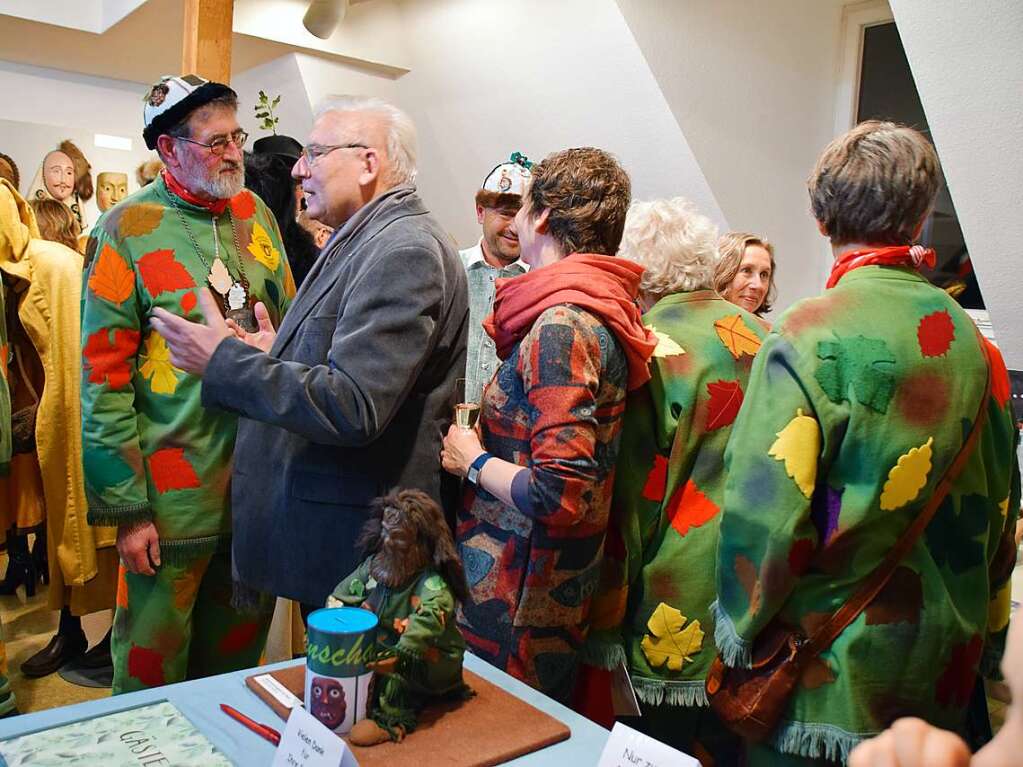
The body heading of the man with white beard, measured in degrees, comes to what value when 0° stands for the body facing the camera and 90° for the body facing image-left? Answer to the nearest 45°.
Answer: approximately 315°

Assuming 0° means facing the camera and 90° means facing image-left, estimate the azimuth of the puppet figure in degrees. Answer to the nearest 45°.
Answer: approximately 45°

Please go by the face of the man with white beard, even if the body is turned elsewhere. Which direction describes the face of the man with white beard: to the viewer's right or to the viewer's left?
to the viewer's right

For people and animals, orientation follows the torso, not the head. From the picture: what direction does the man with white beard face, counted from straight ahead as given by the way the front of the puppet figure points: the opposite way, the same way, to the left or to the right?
to the left

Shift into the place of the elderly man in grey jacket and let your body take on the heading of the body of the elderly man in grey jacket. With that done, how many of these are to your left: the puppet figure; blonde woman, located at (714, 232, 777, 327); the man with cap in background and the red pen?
2

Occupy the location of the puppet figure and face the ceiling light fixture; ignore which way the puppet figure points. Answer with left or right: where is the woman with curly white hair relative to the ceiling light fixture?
right

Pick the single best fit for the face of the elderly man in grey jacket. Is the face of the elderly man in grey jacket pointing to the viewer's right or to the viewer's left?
to the viewer's left

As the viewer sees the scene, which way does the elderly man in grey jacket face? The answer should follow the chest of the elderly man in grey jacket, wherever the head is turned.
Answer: to the viewer's left

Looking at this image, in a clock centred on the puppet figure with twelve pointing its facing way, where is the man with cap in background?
The man with cap in background is roughly at 5 o'clock from the puppet figure.
